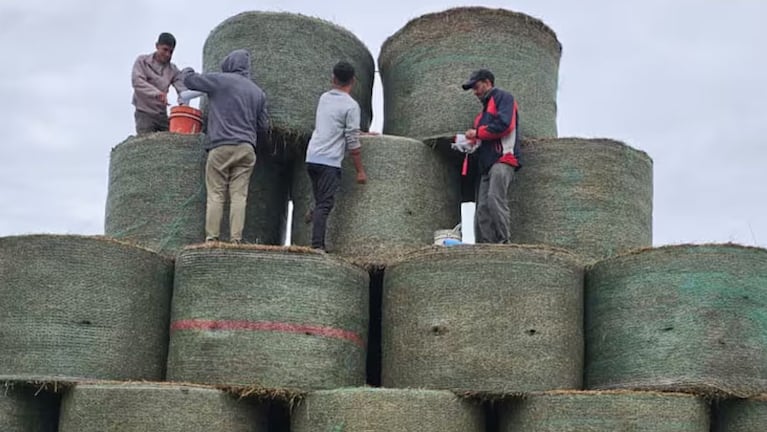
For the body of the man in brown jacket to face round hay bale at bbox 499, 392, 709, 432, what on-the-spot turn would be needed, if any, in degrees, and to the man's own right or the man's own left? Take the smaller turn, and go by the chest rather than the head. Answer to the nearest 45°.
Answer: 0° — they already face it

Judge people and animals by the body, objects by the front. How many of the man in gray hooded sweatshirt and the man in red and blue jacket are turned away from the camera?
1

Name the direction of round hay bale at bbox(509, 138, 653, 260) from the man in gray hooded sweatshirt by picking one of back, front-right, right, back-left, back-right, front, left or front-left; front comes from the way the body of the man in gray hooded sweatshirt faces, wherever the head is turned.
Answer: right

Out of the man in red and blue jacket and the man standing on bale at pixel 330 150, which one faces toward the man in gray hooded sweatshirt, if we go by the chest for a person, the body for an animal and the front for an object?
the man in red and blue jacket

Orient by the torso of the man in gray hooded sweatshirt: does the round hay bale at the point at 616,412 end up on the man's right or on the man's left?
on the man's right

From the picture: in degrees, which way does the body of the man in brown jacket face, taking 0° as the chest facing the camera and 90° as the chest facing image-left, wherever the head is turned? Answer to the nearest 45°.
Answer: approximately 315°

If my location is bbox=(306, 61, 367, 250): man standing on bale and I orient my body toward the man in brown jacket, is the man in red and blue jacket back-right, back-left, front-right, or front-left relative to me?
back-right

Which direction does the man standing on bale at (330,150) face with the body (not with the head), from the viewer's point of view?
away from the camera

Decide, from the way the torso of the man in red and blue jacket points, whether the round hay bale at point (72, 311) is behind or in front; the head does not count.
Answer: in front

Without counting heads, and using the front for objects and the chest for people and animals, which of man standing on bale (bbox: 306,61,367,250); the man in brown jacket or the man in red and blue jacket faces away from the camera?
the man standing on bale

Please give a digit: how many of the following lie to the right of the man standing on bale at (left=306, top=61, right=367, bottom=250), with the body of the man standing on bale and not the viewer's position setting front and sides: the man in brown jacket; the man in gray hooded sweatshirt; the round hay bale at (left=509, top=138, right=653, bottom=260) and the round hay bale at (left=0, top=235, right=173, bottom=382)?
1

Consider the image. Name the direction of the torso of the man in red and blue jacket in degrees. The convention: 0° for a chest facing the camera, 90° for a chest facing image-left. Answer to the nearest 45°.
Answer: approximately 90°

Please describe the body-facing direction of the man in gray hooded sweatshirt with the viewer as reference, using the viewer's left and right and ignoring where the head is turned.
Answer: facing away from the viewer

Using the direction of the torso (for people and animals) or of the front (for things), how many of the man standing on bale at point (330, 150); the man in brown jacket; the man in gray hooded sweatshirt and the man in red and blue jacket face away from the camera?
2

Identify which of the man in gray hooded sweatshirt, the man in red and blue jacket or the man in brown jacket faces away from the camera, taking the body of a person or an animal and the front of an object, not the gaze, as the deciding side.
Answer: the man in gray hooded sweatshirt
